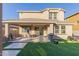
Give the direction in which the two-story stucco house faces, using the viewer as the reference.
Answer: facing the viewer

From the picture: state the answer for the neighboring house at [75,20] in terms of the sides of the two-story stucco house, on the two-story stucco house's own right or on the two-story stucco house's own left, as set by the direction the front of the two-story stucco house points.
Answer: on the two-story stucco house's own left
